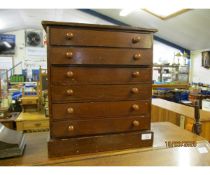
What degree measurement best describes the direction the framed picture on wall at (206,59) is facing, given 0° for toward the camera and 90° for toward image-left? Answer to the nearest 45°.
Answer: approximately 45°

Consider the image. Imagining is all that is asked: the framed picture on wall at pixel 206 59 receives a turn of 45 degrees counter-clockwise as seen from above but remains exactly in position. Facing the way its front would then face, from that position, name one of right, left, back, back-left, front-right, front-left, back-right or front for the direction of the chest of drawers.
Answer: front
